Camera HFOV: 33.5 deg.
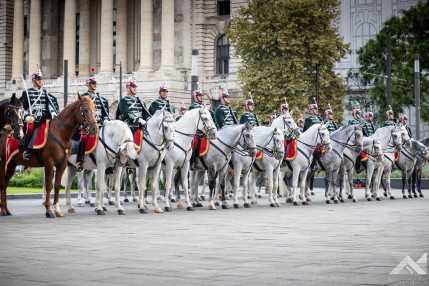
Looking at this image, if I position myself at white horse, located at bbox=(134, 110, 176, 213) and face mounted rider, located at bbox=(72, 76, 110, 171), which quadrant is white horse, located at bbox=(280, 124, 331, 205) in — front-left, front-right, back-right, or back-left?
back-right

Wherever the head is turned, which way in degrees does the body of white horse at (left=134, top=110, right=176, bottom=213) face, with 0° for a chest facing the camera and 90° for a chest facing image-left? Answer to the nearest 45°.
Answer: approximately 315°

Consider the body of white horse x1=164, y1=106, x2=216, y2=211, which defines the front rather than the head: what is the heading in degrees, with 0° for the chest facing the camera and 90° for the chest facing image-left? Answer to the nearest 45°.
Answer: approximately 315°

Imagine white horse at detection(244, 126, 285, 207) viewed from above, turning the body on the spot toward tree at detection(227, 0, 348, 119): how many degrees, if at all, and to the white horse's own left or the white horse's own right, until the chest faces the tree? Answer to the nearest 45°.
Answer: approximately 135° to the white horse's own left

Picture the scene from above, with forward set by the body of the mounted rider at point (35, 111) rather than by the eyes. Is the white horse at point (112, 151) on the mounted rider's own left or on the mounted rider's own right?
on the mounted rider's own left

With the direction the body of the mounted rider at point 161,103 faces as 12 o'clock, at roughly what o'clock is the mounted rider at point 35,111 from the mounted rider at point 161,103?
the mounted rider at point 35,111 is roughly at 3 o'clock from the mounted rider at point 161,103.

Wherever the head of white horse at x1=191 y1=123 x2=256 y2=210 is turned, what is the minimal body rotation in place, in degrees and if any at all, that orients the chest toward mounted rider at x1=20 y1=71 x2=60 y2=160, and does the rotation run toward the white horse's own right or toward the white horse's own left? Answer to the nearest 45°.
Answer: approximately 90° to the white horse's own right

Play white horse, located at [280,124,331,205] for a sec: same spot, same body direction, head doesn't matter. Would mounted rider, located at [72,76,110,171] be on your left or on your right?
on your right

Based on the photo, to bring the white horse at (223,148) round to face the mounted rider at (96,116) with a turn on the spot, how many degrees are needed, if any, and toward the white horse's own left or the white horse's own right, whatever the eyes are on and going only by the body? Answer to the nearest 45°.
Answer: approximately 90° to the white horse's own right

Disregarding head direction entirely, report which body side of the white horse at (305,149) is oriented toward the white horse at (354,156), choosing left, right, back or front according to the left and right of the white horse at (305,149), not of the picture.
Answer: left

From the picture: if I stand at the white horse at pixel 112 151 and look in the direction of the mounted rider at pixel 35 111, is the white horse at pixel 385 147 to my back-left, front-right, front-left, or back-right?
back-right
